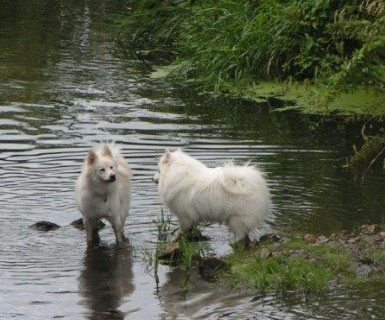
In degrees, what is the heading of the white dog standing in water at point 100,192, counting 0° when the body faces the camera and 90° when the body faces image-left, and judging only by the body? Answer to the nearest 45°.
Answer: approximately 0°

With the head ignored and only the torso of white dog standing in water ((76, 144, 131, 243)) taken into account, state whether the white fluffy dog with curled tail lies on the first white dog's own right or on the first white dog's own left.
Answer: on the first white dog's own left

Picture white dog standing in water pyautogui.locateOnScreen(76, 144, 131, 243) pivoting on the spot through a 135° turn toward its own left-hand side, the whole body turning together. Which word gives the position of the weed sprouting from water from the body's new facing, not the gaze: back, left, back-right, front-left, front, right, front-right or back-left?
front-right

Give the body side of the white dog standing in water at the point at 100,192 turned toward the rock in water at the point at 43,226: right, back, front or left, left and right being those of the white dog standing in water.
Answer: right
